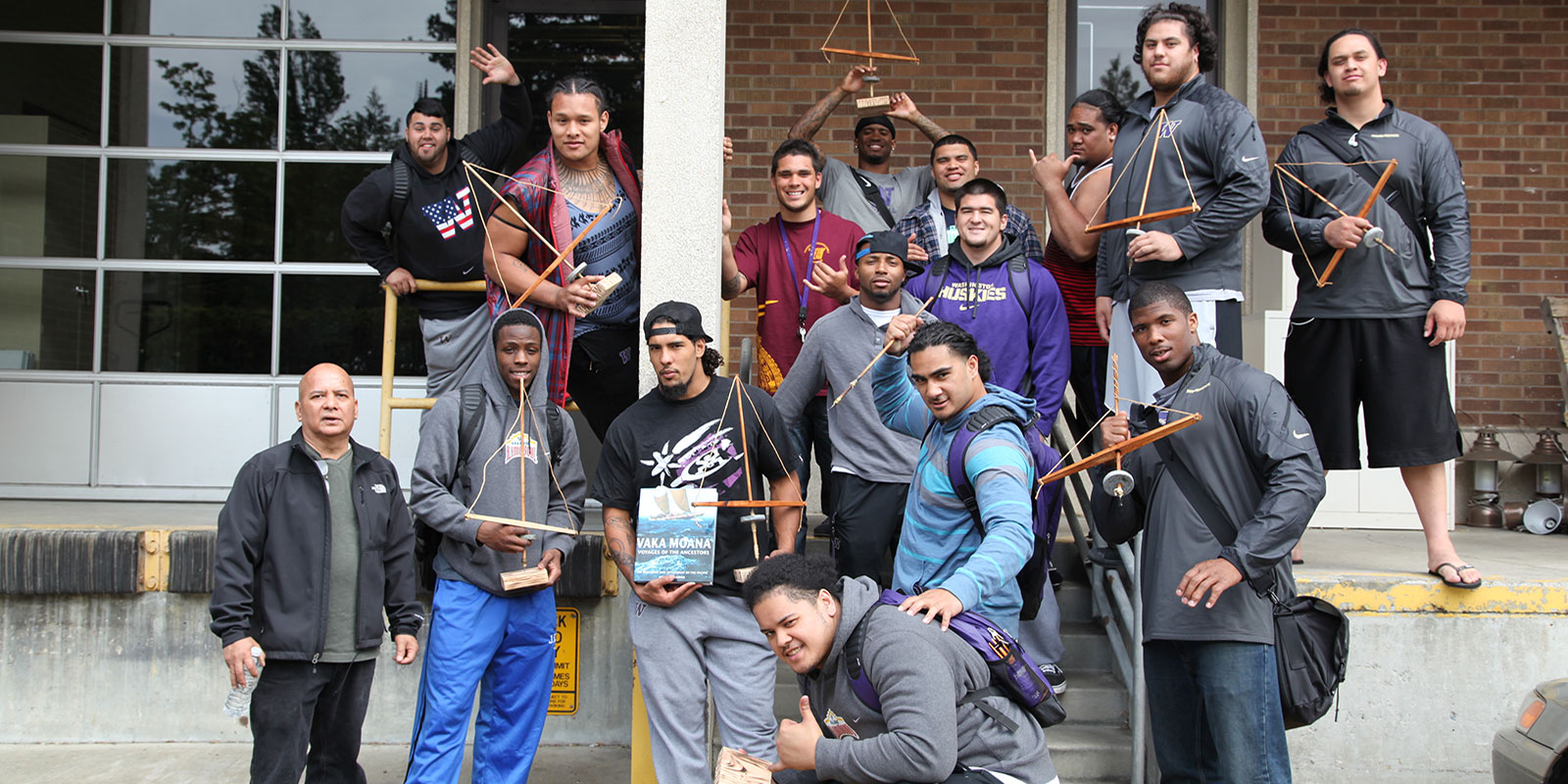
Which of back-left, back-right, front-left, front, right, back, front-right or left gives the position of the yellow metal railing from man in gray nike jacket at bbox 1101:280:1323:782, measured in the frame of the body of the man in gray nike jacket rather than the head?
front-right

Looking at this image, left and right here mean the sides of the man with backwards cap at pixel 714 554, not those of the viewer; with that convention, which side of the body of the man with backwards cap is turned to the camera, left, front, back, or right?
front

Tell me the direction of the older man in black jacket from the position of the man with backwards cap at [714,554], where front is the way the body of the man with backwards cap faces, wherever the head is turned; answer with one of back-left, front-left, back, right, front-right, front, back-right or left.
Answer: right

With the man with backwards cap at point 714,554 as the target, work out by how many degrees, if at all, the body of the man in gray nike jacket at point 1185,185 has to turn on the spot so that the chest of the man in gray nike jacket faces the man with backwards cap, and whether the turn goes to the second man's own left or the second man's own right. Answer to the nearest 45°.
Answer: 0° — they already face them

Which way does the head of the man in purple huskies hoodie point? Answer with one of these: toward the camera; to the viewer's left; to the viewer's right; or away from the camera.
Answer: toward the camera

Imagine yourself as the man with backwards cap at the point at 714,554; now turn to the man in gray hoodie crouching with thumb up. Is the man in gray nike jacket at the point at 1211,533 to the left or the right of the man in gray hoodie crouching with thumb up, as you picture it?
left

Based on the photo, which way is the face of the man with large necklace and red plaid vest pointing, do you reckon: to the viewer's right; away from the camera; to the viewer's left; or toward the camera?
toward the camera

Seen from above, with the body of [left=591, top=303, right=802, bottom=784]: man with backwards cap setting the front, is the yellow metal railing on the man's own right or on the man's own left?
on the man's own right

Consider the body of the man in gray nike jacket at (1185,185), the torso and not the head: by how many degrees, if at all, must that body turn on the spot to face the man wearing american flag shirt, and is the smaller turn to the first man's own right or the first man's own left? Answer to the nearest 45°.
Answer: approximately 45° to the first man's own right

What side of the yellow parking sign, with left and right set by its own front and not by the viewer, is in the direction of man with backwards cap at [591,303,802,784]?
front

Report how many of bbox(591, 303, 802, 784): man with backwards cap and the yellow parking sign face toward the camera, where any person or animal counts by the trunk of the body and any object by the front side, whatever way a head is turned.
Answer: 2

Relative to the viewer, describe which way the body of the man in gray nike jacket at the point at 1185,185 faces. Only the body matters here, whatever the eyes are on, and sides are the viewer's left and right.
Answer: facing the viewer and to the left of the viewer

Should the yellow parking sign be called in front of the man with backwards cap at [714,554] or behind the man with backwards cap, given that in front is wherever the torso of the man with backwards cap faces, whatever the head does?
behind
